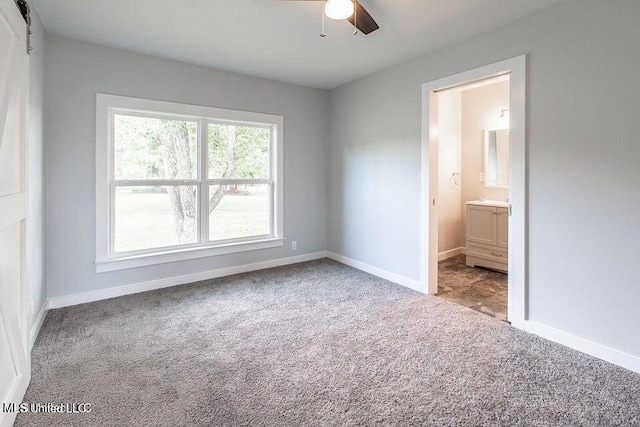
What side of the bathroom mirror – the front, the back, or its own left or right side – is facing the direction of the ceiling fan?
front

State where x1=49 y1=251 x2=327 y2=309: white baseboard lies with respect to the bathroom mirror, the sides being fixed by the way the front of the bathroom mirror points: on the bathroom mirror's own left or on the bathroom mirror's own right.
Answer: on the bathroom mirror's own right

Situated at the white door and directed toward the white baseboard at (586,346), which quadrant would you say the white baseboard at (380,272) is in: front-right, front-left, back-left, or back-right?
front-left

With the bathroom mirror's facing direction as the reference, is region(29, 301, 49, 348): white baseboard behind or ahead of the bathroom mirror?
ahead

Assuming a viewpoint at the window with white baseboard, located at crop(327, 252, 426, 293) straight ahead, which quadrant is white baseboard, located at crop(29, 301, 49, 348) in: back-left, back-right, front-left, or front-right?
back-right

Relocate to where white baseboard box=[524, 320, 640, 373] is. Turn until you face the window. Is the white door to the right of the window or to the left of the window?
left

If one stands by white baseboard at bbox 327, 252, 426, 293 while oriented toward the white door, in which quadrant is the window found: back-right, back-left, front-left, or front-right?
front-right

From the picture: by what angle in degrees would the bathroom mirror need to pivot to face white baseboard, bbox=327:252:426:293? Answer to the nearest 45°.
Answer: approximately 45° to its right
